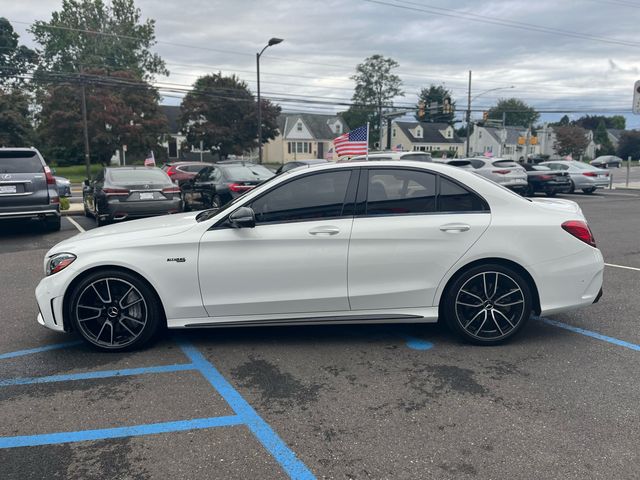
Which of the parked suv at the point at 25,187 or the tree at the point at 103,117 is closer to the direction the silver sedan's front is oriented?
the tree

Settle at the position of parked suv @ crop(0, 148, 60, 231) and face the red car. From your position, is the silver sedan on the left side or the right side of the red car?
right

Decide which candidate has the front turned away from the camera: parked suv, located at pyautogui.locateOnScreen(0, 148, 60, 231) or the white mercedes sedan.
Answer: the parked suv

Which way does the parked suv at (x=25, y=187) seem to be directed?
away from the camera

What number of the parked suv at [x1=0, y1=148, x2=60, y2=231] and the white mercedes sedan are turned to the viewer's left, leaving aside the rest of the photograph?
1

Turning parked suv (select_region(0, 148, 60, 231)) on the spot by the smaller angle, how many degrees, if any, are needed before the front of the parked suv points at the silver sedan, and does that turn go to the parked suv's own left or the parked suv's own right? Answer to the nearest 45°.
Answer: approximately 90° to the parked suv's own right

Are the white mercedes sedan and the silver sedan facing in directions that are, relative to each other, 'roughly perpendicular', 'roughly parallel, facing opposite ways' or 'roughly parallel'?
roughly perpendicular

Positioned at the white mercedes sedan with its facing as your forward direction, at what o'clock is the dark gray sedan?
The dark gray sedan is roughly at 2 o'clock from the white mercedes sedan.

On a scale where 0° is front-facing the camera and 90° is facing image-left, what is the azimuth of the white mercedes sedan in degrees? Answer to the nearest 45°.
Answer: approximately 90°

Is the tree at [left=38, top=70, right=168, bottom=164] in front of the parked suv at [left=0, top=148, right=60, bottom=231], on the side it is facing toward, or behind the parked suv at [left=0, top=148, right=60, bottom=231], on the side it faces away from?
in front
